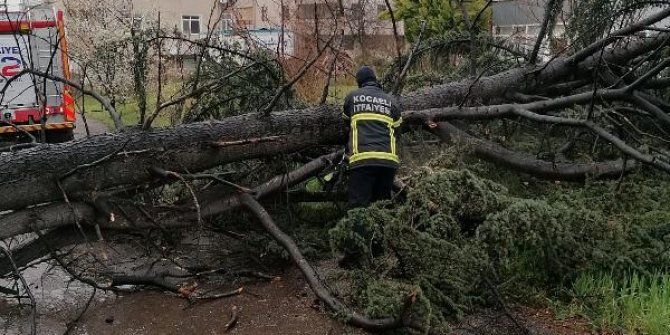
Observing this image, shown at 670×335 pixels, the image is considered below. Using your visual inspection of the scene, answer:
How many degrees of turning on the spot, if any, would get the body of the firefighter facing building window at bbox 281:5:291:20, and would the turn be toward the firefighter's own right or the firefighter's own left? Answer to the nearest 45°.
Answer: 0° — they already face it

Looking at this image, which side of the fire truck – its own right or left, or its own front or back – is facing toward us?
back

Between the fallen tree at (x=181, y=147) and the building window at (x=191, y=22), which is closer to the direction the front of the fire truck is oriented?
the building window

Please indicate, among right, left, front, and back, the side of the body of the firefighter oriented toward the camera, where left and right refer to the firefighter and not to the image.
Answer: back

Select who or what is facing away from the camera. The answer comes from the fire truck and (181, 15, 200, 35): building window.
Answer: the fire truck

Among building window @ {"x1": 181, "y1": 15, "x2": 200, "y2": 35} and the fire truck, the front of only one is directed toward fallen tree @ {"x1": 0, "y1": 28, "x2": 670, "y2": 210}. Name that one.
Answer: the building window

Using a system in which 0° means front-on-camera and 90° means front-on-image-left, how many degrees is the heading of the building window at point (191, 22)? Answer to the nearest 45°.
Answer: approximately 0°

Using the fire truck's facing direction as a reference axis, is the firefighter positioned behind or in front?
behind

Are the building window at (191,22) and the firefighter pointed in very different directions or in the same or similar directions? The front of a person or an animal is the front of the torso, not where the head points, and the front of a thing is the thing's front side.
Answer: very different directions
